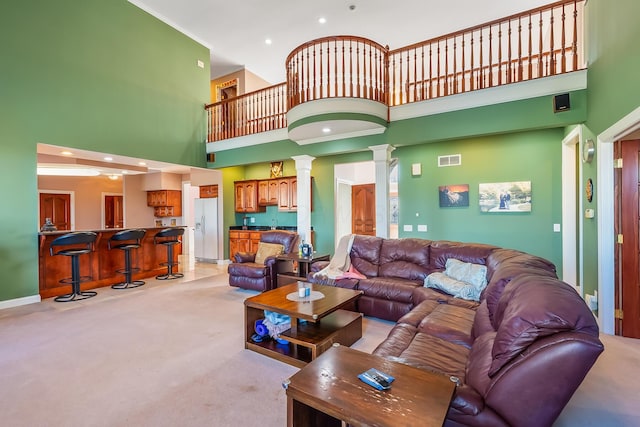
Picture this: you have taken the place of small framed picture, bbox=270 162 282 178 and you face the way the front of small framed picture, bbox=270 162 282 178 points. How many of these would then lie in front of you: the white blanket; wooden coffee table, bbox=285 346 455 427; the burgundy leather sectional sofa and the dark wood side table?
4

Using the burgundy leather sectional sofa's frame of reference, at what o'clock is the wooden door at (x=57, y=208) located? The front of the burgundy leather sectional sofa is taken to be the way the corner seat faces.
The wooden door is roughly at 2 o'clock from the burgundy leather sectional sofa.

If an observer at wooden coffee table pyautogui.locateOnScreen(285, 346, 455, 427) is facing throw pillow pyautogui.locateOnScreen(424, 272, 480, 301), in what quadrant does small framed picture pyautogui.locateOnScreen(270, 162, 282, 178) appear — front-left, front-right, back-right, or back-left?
front-left

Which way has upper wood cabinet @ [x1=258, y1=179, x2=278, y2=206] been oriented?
toward the camera

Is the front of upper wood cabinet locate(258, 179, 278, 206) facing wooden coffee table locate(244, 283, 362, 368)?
yes

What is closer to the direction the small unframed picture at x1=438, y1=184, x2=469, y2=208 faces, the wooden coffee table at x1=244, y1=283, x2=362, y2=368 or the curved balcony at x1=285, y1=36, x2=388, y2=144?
the wooden coffee table

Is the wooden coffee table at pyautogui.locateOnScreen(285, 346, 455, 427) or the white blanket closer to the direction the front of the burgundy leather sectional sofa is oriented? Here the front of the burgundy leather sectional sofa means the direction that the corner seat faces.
the wooden coffee table

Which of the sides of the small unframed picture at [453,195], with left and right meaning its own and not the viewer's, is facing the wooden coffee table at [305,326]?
front

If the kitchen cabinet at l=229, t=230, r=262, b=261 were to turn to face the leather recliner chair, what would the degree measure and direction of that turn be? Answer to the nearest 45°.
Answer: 0° — it already faces it

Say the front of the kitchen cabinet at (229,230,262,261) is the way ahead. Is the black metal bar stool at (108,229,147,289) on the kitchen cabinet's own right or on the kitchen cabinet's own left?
on the kitchen cabinet's own right
